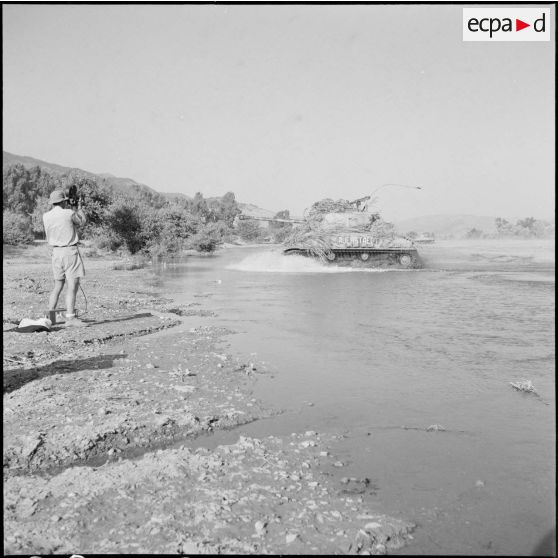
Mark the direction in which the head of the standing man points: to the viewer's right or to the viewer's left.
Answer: to the viewer's right

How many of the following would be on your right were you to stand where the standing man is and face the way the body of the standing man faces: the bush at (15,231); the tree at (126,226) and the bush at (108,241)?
0

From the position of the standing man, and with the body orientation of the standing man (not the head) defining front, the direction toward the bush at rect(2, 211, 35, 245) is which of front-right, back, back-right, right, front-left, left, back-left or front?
front-left

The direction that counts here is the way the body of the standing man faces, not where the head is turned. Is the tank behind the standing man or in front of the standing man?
in front

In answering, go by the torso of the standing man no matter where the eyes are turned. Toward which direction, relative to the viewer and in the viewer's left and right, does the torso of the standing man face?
facing away from the viewer and to the right of the viewer

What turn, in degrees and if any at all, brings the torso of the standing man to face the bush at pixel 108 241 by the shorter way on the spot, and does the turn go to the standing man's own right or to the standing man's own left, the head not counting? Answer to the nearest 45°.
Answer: approximately 45° to the standing man's own left

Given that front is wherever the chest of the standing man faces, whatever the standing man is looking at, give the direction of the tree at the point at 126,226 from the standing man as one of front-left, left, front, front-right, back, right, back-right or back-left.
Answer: front-left
